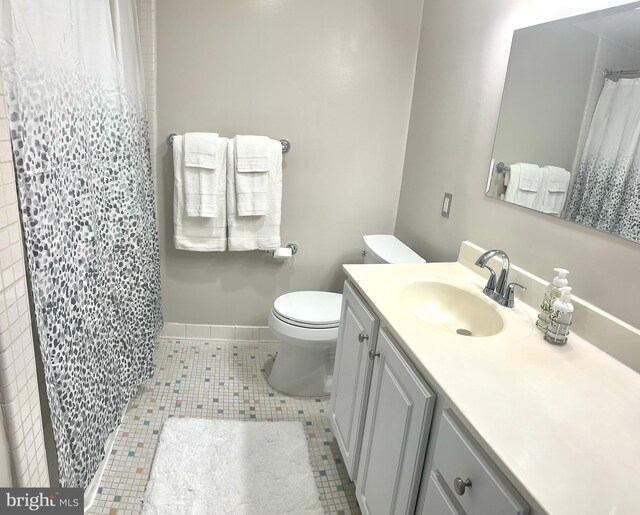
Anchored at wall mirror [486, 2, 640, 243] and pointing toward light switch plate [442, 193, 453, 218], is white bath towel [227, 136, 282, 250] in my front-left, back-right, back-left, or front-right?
front-left

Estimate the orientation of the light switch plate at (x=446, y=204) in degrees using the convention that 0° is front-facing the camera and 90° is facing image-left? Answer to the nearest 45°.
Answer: approximately 45°

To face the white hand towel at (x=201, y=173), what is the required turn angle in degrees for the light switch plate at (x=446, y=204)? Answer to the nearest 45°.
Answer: approximately 45° to its right

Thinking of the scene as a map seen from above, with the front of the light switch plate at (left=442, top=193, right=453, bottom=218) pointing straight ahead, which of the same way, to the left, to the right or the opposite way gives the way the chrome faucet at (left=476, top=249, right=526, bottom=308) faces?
the same way

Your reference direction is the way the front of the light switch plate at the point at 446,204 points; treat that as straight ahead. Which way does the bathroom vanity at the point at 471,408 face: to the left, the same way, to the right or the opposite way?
the same way

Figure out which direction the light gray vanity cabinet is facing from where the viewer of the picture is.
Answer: facing the viewer and to the left of the viewer

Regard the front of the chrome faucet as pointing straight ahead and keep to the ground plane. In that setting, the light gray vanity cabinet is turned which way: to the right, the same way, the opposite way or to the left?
the same way

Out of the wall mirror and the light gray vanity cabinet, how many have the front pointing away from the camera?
0

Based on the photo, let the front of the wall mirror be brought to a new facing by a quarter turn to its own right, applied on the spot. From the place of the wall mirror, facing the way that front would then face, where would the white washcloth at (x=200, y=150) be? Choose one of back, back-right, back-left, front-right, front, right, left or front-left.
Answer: front-left

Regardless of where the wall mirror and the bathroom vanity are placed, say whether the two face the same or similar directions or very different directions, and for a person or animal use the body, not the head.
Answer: same or similar directions

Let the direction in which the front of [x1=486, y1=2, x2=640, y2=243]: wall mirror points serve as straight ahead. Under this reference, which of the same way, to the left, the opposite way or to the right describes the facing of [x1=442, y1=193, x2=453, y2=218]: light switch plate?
the same way

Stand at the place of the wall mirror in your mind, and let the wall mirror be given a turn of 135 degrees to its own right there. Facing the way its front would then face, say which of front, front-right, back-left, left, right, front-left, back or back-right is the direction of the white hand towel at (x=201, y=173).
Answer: left
